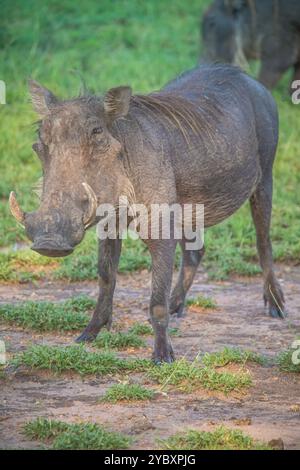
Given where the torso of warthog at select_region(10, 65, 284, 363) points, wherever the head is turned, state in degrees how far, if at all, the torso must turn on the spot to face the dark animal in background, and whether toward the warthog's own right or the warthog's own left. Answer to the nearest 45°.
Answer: approximately 135° to the warthog's own right

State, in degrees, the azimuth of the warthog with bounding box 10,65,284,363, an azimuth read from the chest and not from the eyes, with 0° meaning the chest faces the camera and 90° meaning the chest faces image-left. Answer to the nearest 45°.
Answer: approximately 45°
